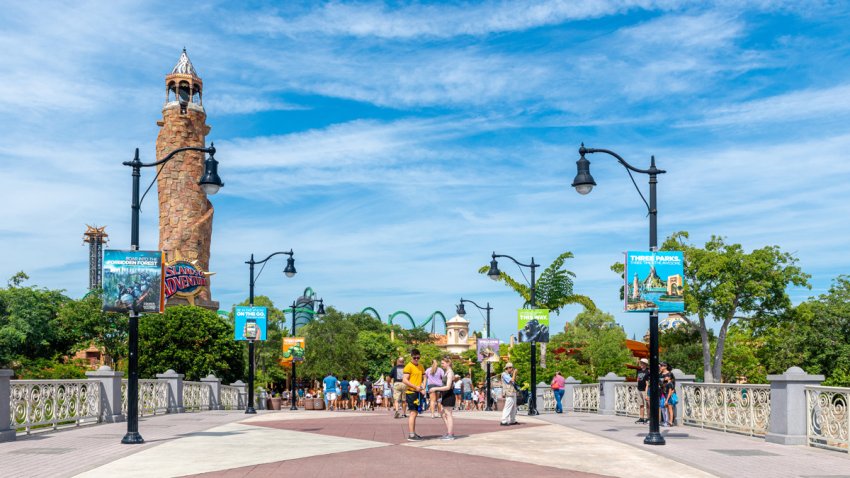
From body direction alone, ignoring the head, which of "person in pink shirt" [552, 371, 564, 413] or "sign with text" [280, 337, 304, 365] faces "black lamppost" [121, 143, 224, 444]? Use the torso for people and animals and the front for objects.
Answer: the sign with text

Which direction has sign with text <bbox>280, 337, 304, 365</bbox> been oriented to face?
toward the camera

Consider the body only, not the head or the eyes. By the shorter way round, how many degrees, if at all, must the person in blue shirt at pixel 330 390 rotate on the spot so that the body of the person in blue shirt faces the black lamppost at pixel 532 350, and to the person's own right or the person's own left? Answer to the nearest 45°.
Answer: approximately 135° to the person's own right

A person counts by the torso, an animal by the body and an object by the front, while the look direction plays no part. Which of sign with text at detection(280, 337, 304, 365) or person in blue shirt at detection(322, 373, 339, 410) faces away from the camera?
the person in blue shirt

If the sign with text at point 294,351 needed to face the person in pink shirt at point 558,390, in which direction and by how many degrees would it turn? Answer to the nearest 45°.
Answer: approximately 45° to its left

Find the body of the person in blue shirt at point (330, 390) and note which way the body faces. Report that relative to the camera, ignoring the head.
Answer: away from the camera

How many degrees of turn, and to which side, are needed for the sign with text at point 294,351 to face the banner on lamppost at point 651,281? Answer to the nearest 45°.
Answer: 0° — it already faces it

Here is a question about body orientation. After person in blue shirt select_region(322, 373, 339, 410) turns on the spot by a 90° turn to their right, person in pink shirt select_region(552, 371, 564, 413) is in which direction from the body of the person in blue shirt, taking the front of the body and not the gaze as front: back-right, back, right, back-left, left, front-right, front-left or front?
front-right
